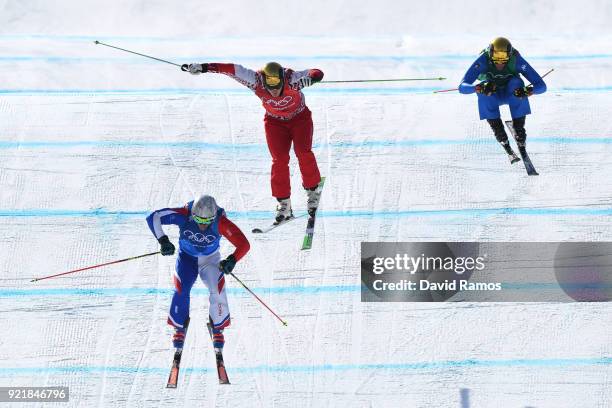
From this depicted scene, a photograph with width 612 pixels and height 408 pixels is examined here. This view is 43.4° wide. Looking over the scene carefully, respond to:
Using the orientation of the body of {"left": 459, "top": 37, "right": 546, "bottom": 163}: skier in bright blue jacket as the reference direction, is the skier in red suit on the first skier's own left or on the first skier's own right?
on the first skier's own right

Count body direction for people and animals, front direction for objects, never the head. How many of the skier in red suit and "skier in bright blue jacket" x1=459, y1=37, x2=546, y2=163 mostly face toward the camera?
2

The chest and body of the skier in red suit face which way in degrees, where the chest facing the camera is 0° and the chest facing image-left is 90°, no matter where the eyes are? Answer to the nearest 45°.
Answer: approximately 0°

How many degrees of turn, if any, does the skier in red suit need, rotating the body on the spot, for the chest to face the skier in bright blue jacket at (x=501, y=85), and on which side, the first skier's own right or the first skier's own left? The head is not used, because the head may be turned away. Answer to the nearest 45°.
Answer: approximately 90° to the first skier's own left

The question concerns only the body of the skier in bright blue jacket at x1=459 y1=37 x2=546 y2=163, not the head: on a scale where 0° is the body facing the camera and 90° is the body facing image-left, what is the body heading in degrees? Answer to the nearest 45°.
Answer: approximately 0°
